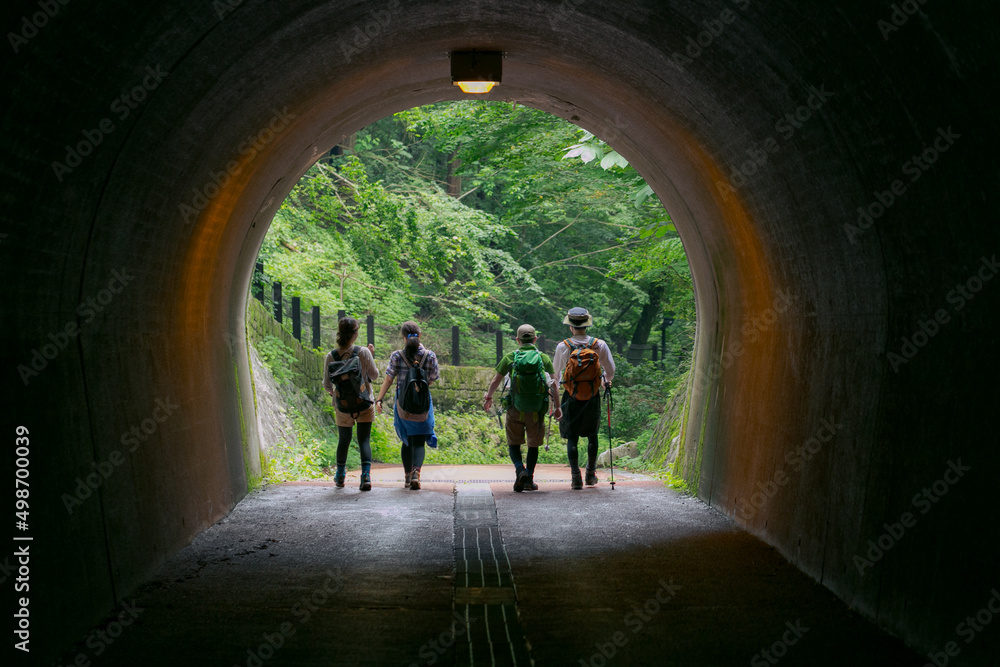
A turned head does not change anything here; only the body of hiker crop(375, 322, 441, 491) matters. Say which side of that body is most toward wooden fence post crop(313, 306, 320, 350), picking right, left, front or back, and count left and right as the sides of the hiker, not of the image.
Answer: front

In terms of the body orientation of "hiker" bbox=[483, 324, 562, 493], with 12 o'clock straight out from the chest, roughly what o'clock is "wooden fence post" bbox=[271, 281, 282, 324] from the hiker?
The wooden fence post is roughly at 11 o'clock from the hiker.

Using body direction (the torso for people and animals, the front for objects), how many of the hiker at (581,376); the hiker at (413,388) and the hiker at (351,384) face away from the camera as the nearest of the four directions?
3

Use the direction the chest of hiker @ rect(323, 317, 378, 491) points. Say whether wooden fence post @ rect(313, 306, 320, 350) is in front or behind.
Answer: in front

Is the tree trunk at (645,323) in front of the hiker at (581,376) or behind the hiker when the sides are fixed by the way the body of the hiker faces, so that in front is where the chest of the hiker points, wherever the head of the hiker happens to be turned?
in front

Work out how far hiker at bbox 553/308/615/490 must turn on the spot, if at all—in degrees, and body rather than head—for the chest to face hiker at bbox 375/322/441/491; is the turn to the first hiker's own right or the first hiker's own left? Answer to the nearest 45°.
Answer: approximately 90° to the first hiker's own left

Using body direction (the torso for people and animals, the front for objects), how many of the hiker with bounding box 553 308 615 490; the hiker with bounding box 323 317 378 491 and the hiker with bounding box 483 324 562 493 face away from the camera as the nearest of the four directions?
3

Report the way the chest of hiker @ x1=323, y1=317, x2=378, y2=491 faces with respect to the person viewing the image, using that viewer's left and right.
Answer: facing away from the viewer

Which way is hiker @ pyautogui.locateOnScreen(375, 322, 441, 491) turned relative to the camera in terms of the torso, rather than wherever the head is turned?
away from the camera

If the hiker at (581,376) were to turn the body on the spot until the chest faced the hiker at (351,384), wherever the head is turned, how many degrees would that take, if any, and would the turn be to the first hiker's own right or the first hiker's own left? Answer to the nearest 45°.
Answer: approximately 90° to the first hiker's own left

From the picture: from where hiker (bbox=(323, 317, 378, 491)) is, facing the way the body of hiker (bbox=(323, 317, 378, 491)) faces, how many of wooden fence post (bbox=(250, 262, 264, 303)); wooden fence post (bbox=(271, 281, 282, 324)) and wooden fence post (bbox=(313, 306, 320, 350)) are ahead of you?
3

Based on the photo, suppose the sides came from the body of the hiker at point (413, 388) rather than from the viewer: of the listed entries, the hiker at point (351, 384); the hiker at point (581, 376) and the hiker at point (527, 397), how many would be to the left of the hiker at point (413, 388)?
1

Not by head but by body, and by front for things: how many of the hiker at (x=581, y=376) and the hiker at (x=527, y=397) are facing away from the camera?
2

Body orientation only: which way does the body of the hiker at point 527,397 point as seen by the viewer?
away from the camera

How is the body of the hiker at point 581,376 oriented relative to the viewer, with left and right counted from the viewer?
facing away from the viewer

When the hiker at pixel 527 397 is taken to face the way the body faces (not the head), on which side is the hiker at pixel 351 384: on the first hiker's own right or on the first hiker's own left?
on the first hiker's own left

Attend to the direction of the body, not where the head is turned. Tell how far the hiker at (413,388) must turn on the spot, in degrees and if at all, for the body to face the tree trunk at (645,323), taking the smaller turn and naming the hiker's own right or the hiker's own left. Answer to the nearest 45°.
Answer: approximately 45° to the hiker's own right
